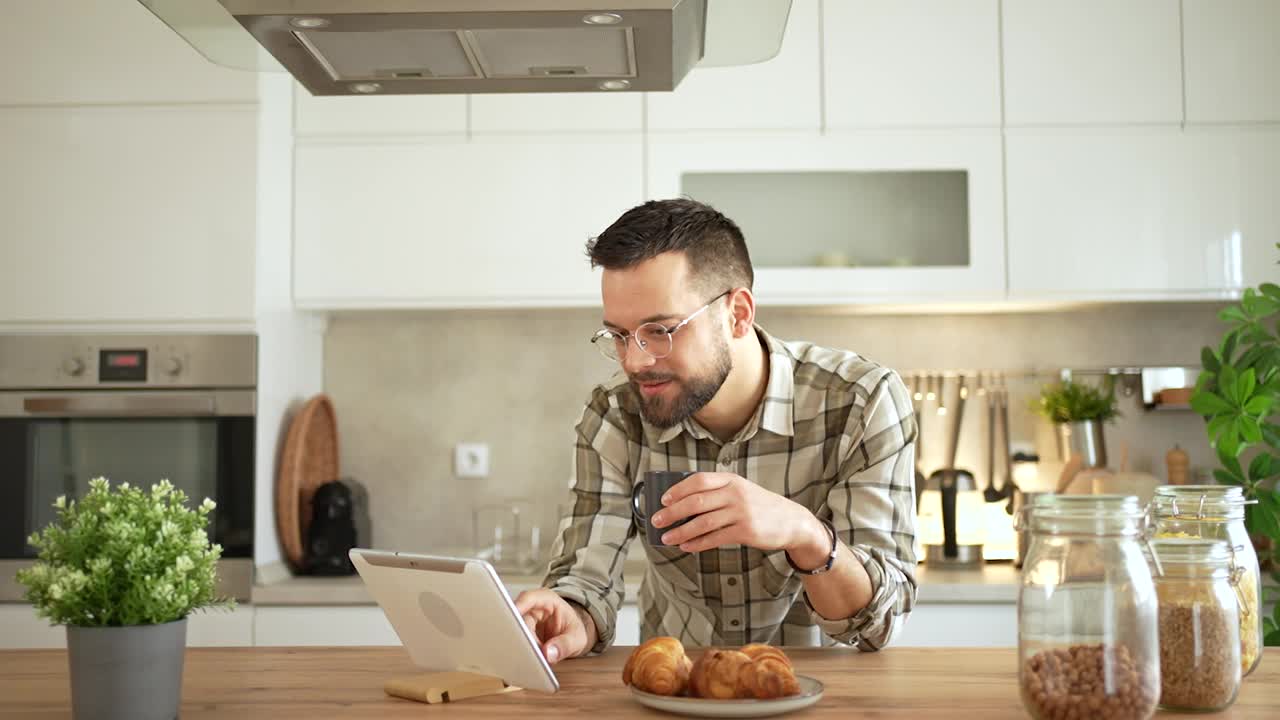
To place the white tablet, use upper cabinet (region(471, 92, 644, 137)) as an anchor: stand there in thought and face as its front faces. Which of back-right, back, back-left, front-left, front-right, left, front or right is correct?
front

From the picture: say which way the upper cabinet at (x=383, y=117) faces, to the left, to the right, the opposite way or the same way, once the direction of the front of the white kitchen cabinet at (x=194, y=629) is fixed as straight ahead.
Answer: the same way

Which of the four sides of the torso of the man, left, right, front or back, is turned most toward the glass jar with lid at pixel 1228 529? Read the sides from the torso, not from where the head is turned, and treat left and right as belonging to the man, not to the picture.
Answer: left

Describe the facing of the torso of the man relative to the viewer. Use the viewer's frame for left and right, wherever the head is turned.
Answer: facing the viewer and to the left of the viewer

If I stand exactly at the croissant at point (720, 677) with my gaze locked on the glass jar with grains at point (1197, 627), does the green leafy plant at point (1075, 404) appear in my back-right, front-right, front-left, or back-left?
front-left

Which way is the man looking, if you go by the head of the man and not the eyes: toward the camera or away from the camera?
toward the camera

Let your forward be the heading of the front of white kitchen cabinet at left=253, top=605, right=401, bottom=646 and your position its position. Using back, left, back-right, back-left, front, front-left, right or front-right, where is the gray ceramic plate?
front

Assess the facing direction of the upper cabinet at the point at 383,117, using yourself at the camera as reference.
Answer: facing the viewer

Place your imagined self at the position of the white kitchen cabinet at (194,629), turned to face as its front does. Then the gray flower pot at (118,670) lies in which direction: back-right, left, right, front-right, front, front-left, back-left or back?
front

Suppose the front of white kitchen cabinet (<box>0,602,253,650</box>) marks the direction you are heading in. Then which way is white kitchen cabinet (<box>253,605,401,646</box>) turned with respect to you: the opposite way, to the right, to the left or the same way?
the same way

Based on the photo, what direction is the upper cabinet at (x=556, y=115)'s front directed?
toward the camera
